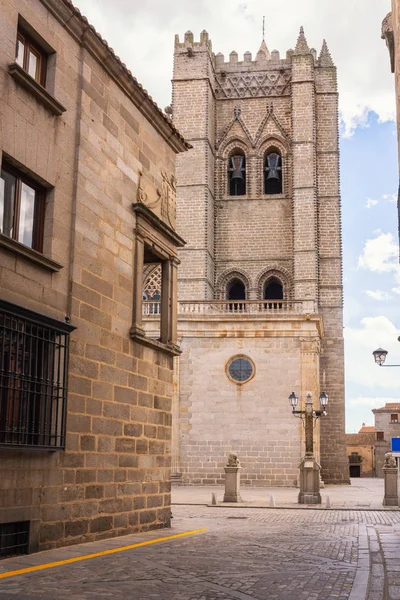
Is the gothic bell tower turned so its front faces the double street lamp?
yes

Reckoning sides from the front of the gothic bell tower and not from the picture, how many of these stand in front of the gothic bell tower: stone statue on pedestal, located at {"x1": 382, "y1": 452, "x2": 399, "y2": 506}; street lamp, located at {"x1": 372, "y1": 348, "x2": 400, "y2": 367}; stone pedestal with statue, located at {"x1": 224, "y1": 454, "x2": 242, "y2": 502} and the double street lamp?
4

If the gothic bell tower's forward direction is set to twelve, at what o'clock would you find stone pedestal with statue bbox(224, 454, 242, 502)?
The stone pedestal with statue is roughly at 12 o'clock from the gothic bell tower.

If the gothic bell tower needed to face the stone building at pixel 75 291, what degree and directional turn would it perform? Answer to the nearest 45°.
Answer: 0° — it already faces it

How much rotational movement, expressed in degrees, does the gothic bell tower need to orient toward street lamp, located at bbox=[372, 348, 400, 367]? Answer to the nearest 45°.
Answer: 0° — it already faces it

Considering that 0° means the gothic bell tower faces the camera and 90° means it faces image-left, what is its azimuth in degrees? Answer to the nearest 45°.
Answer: approximately 0°

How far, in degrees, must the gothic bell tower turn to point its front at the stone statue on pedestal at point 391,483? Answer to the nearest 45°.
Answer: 0° — it already faces it

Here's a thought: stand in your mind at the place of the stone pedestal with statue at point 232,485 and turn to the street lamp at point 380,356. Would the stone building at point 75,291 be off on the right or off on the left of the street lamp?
right
